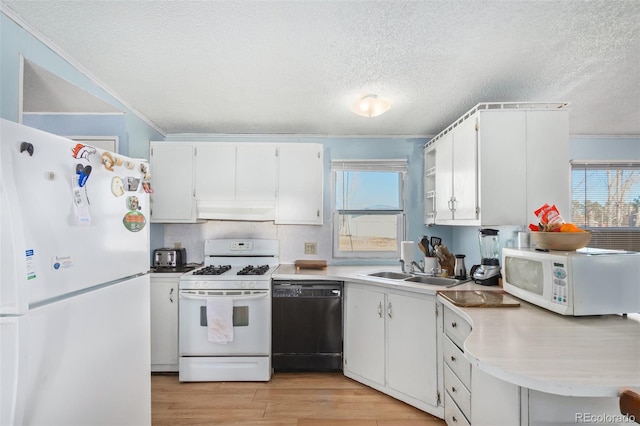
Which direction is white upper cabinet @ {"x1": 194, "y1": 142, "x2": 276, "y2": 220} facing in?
toward the camera

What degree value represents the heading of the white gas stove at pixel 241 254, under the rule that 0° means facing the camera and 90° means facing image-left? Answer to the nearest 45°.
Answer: approximately 0°

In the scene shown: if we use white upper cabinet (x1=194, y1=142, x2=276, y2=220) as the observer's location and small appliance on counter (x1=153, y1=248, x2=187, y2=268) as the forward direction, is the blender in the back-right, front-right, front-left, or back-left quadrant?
back-left

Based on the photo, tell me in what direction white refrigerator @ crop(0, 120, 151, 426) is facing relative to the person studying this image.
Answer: facing the viewer and to the right of the viewer

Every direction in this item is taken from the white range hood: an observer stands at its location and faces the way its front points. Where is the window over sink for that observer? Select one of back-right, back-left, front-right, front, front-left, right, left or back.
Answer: left

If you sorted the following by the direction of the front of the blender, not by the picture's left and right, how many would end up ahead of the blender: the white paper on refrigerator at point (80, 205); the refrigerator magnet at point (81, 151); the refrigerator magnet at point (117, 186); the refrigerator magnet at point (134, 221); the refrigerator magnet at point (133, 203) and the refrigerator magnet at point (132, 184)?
6

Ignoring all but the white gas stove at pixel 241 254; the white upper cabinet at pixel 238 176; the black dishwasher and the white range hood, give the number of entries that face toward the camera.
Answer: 4

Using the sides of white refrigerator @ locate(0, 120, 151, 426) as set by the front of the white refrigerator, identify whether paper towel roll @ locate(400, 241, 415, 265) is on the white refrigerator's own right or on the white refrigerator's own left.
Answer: on the white refrigerator's own left

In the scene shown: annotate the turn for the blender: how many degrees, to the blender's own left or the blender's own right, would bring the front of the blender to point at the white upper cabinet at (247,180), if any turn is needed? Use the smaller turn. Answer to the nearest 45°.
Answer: approximately 45° to the blender's own right

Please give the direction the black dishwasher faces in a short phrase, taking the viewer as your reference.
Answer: facing the viewer

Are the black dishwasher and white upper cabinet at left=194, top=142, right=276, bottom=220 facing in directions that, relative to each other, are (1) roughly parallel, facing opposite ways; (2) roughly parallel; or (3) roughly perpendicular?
roughly parallel
